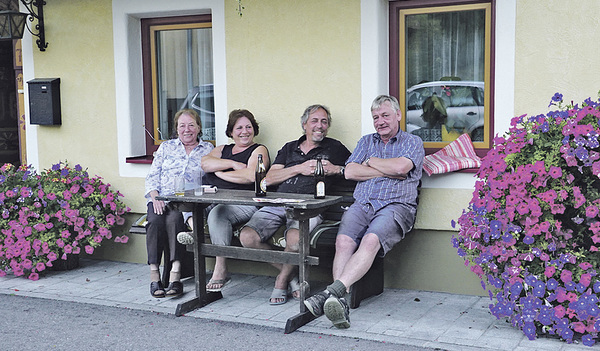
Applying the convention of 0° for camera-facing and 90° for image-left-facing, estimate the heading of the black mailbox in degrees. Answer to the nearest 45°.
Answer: approximately 45°

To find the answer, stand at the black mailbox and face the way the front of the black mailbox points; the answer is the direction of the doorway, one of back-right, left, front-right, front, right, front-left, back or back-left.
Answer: back-right

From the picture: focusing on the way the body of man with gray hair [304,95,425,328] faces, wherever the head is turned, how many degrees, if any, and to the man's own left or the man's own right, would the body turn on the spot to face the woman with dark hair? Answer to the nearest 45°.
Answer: approximately 90° to the man's own right

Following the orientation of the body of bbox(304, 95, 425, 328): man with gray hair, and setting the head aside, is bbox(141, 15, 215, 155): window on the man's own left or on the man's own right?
on the man's own right

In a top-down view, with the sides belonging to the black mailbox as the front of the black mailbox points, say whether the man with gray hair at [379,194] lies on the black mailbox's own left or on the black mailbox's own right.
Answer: on the black mailbox's own left

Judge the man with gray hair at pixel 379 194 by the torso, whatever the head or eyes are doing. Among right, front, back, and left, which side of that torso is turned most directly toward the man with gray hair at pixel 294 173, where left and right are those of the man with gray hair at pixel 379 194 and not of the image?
right

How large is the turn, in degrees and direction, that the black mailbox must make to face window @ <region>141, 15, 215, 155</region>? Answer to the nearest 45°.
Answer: approximately 90° to its left

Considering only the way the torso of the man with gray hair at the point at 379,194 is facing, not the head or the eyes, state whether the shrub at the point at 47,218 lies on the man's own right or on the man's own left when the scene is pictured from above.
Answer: on the man's own right

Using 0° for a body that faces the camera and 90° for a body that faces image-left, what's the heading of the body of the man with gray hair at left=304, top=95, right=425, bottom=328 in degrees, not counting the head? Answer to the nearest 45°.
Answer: approximately 45°
